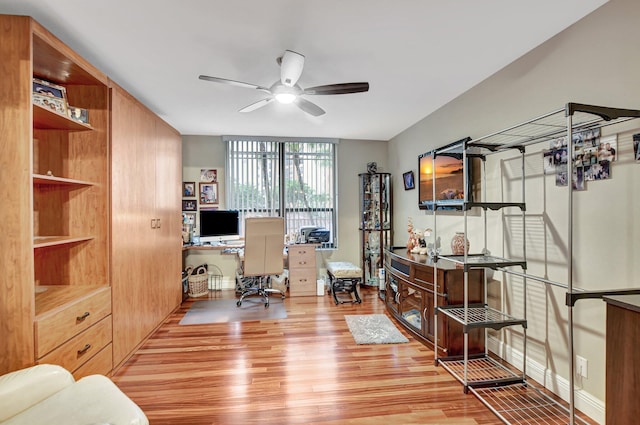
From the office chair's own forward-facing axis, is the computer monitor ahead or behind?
ahead

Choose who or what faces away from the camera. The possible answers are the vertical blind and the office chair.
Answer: the office chair

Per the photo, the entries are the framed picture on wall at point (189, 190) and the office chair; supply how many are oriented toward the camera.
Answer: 1

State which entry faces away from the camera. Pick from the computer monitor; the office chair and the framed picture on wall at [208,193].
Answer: the office chair

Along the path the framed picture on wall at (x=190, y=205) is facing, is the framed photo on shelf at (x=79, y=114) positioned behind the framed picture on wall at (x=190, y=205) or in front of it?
in front

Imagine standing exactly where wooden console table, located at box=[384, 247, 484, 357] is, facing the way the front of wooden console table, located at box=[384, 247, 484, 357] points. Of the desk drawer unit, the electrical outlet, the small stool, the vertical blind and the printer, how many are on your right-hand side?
4

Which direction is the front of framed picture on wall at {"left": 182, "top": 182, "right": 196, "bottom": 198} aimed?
toward the camera

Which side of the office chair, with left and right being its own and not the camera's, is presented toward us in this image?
back

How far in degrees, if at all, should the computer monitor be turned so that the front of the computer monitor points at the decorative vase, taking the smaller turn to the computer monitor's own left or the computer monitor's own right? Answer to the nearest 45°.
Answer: approximately 45° to the computer monitor's own left

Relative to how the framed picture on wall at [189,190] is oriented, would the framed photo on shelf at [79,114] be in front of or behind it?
in front

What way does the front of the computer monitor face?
toward the camera

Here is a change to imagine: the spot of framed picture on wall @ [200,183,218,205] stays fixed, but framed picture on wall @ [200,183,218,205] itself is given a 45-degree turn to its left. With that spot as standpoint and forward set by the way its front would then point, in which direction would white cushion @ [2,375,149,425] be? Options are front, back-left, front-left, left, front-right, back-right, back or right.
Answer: front-right
